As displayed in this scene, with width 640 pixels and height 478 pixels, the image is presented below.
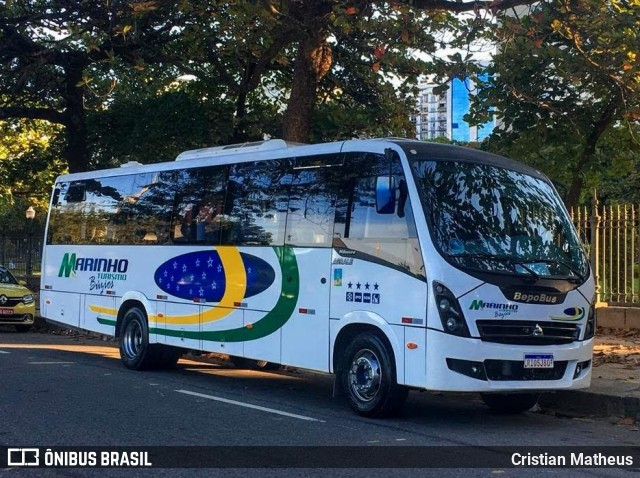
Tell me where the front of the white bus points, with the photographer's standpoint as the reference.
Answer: facing the viewer and to the right of the viewer

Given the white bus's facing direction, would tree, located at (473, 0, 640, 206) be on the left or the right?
on its left

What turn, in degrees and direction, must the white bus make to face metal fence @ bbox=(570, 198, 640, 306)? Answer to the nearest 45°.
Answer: approximately 90° to its left

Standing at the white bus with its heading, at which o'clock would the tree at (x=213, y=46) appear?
The tree is roughly at 7 o'clock from the white bus.

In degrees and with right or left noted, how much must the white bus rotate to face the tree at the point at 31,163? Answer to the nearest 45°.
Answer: approximately 180°

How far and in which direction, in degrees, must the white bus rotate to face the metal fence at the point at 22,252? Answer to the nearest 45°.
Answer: approximately 180°

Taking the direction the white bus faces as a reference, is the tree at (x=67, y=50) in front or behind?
behind
